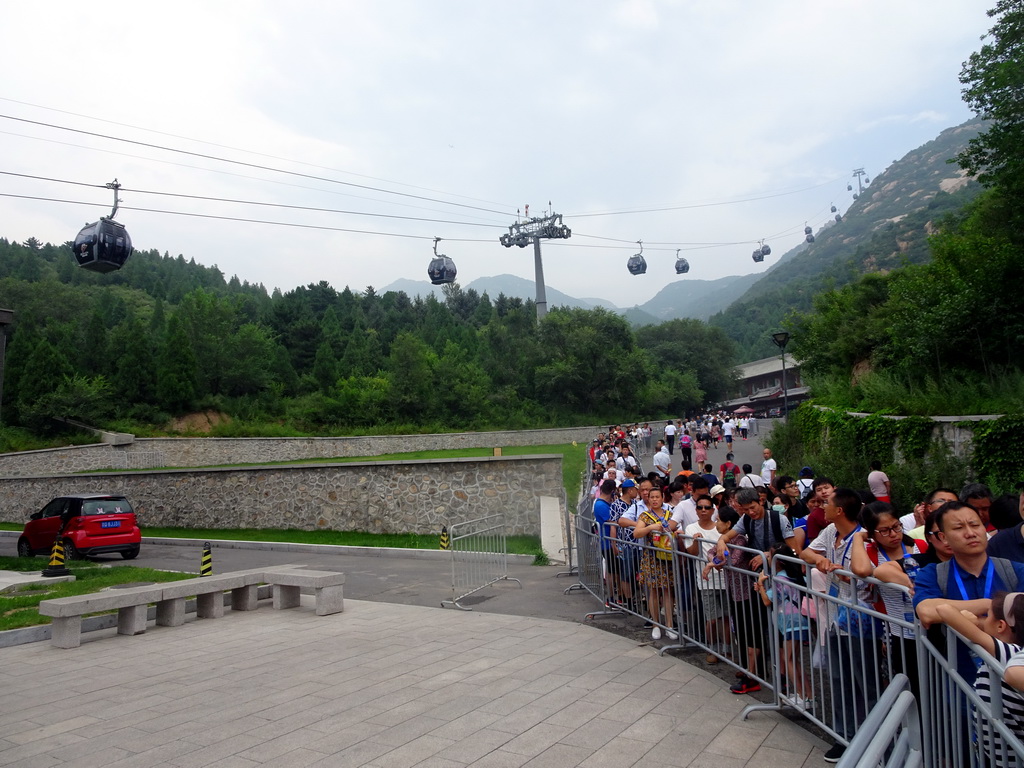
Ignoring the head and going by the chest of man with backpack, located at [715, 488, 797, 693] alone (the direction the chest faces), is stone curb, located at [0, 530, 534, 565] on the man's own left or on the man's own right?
on the man's own right

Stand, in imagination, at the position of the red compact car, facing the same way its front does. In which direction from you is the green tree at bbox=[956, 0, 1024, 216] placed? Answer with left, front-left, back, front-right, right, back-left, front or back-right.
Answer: back

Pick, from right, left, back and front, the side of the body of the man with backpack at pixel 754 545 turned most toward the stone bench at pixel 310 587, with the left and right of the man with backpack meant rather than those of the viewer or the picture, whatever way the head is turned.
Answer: right

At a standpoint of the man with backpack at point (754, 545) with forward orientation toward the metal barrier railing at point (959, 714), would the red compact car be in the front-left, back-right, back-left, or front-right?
back-right

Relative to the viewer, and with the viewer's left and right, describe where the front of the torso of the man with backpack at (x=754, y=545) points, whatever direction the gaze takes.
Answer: facing the viewer and to the left of the viewer

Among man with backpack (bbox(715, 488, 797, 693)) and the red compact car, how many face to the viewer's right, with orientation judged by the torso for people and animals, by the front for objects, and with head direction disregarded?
0

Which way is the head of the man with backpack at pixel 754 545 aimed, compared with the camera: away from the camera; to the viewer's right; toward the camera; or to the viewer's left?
toward the camera

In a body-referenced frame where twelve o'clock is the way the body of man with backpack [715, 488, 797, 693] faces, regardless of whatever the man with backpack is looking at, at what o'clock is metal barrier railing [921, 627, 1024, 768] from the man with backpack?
The metal barrier railing is roughly at 10 o'clock from the man with backpack.

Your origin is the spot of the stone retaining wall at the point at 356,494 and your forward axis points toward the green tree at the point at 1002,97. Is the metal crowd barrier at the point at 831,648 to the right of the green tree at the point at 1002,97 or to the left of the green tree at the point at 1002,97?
right

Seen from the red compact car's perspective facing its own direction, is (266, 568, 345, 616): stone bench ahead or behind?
behind

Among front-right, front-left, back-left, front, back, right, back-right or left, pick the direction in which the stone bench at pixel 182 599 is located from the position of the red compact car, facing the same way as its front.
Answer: back-left

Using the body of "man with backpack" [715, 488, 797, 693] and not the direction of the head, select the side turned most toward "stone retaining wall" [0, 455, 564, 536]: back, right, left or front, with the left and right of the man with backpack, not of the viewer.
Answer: right

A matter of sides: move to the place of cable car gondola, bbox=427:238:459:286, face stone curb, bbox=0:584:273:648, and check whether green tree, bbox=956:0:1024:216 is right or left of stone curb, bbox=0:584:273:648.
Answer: left

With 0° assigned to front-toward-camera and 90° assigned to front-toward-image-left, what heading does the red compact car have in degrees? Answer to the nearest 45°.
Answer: approximately 135°

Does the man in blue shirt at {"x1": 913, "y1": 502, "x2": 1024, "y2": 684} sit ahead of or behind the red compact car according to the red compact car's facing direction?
behind

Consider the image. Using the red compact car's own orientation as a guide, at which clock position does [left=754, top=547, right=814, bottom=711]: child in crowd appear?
The child in crowd is roughly at 7 o'clock from the red compact car.
